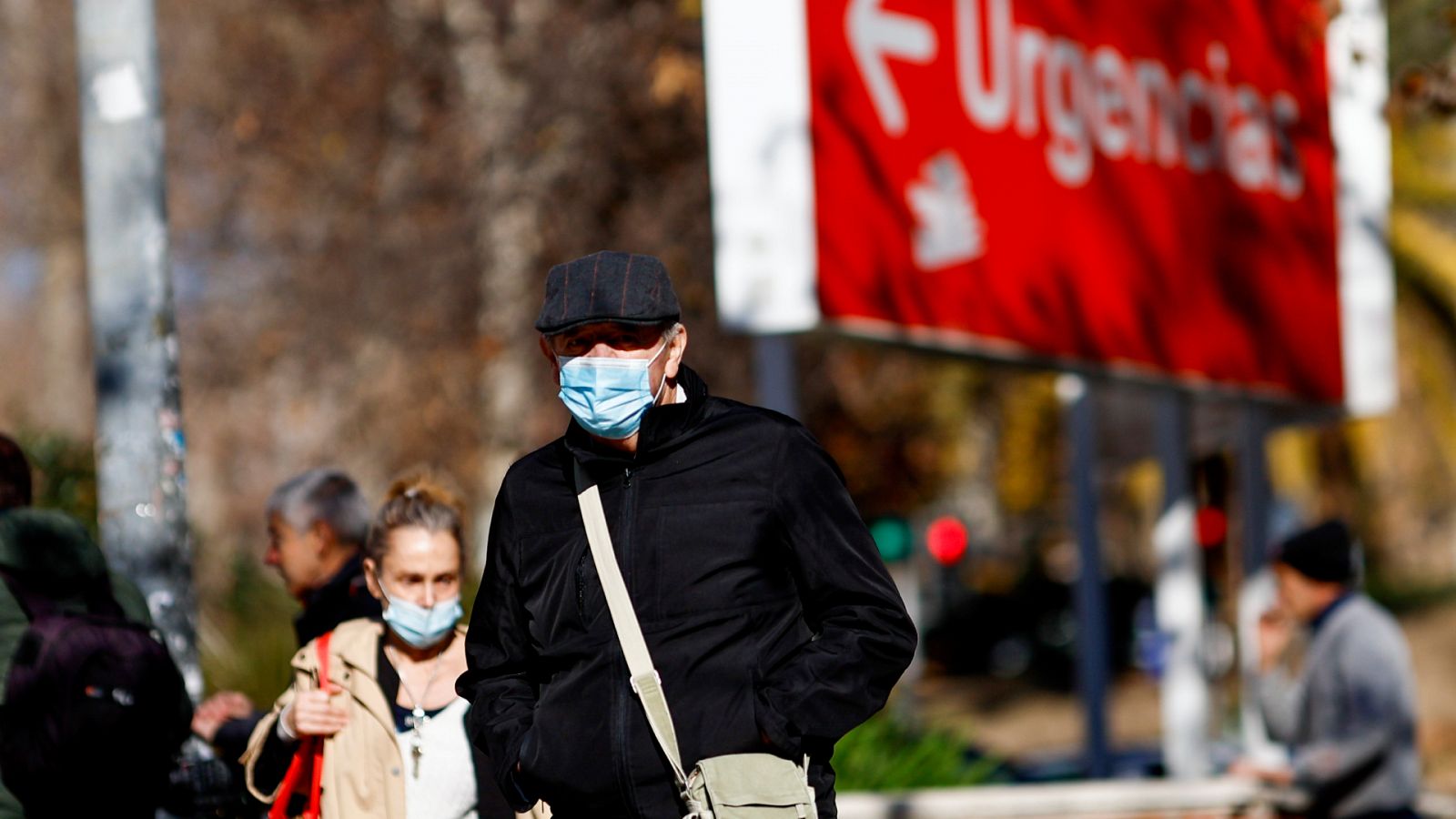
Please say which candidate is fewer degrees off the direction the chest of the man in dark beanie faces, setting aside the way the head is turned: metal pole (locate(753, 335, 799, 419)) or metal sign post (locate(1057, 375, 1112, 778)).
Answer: the metal pole

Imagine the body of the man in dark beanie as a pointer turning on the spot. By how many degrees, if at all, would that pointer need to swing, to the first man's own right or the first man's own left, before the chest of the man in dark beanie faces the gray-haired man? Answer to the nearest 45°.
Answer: approximately 45° to the first man's own left

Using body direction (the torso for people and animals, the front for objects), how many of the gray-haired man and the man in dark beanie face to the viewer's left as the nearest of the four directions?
2

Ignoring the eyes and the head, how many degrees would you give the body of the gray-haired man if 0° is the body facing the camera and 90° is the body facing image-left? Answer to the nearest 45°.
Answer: approximately 90°

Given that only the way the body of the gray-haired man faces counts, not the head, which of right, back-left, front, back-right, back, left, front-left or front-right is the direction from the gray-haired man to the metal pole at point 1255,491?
back-right

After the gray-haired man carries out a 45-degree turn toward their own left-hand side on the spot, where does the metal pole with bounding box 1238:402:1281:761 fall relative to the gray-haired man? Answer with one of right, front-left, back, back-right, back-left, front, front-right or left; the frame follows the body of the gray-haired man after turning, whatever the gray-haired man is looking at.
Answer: back

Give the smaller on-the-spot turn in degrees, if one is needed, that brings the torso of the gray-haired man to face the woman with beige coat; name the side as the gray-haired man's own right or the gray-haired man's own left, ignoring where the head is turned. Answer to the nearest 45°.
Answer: approximately 90° to the gray-haired man's own left

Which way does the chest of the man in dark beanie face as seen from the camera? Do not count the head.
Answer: to the viewer's left

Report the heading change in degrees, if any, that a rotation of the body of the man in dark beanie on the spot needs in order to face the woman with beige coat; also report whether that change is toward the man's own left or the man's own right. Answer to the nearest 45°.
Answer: approximately 45° to the man's own left

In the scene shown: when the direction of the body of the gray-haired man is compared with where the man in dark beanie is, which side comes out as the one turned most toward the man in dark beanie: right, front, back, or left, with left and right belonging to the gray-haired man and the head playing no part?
back

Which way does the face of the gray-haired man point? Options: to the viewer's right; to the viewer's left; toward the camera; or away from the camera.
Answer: to the viewer's left

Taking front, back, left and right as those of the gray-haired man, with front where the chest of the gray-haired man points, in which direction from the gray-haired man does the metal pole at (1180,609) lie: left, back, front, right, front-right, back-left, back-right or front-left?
back-right

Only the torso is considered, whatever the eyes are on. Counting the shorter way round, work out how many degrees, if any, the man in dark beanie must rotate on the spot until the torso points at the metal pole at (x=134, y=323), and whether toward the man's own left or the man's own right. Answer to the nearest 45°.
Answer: approximately 45° to the man's own left
